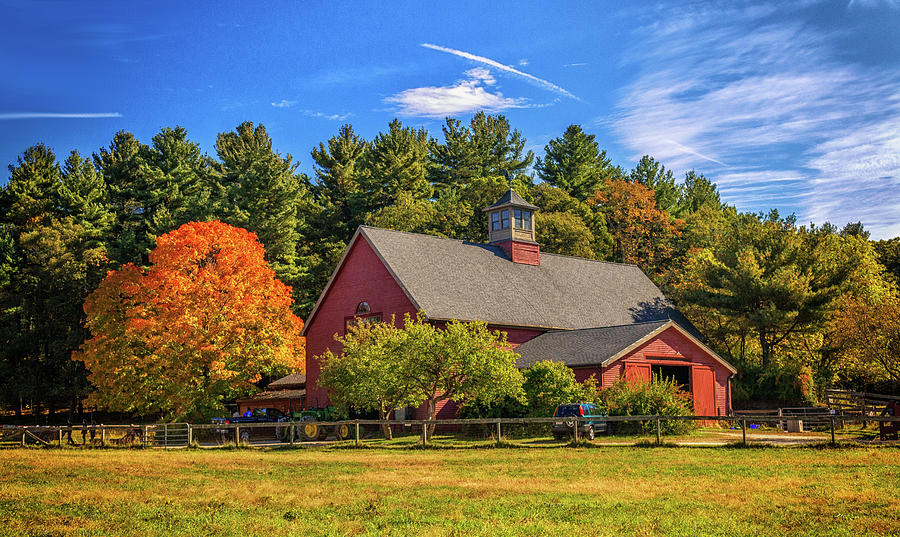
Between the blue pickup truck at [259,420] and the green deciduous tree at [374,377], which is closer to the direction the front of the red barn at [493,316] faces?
the green deciduous tree

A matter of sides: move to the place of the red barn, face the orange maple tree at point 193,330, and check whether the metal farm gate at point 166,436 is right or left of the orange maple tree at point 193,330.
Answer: left
